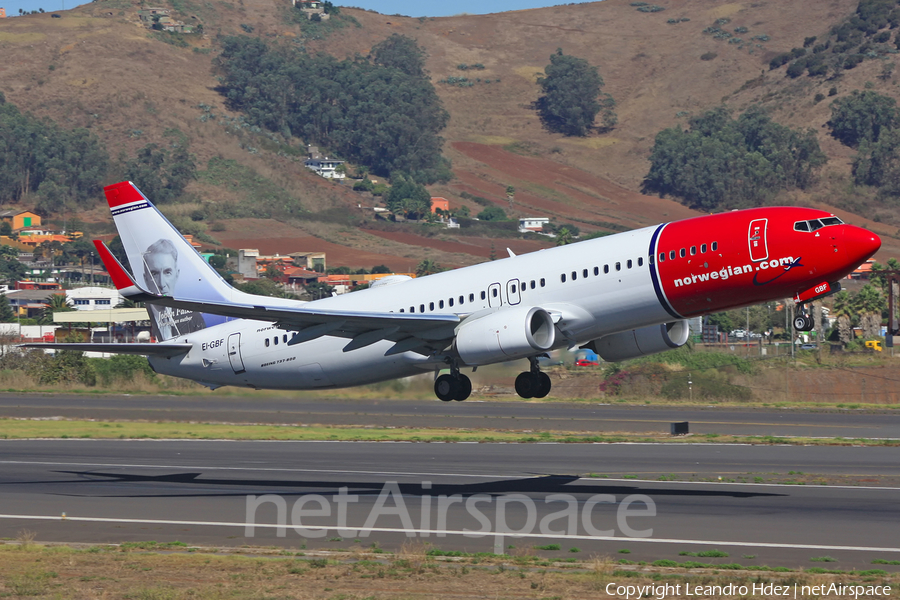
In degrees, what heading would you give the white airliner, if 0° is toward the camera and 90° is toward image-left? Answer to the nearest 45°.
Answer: approximately 315°
